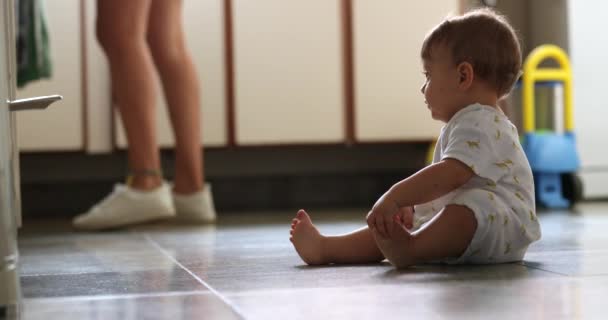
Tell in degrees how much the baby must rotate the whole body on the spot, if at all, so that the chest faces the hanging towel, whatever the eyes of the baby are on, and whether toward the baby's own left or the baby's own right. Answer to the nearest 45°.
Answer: approximately 45° to the baby's own right

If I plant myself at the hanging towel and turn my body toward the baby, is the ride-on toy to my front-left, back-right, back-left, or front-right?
front-left

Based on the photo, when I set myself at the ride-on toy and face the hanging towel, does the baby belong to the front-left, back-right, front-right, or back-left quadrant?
front-left

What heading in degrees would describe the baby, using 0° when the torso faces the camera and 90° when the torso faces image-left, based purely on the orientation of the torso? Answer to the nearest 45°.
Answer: approximately 90°

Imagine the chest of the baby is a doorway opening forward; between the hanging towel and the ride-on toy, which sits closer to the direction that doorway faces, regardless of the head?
the hanging towel

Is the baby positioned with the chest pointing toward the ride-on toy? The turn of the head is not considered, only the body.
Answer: no
